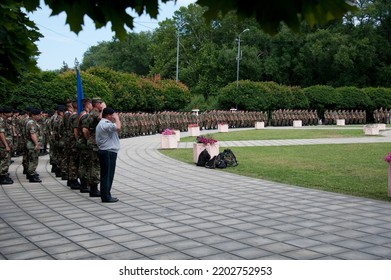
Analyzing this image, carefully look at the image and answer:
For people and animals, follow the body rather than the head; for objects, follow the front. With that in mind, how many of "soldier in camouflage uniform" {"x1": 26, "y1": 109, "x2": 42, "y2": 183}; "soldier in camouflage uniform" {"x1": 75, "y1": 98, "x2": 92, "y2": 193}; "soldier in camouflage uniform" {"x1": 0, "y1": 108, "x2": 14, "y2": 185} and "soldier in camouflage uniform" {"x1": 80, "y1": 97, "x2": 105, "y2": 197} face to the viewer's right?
4

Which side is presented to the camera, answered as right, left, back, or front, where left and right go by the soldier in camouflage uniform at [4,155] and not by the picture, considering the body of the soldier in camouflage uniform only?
right

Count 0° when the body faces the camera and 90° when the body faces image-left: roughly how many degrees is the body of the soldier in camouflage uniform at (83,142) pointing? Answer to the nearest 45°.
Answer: approximately 270°

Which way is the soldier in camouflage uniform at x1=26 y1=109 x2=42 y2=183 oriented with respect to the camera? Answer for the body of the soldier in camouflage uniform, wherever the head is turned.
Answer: to the viewer's right

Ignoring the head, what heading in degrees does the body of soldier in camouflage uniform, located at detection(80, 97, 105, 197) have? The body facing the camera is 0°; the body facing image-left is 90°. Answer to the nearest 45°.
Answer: approximately 270°

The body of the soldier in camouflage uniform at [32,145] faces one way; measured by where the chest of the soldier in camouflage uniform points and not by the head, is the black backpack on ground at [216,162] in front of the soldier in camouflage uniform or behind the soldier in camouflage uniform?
in front

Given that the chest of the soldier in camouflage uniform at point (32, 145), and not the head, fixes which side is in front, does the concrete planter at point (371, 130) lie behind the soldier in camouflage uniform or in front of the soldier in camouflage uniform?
in front

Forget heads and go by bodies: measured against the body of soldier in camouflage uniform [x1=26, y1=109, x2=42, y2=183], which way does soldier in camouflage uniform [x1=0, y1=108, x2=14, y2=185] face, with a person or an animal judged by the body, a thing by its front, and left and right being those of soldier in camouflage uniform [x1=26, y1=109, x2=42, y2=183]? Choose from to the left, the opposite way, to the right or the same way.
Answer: the same way

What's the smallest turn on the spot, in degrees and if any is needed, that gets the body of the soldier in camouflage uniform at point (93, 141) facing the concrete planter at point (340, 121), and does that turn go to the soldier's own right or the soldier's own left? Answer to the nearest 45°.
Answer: approximately 45° to the soldier's own left
